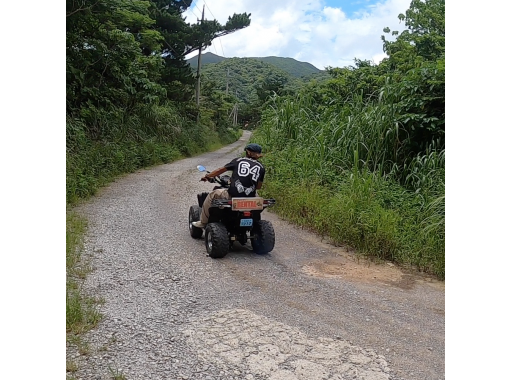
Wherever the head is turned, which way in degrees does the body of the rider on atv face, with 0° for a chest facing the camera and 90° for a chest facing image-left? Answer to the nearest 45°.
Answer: approximately 135°

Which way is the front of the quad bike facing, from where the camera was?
facing away from the viewer and to the left of the viewer
